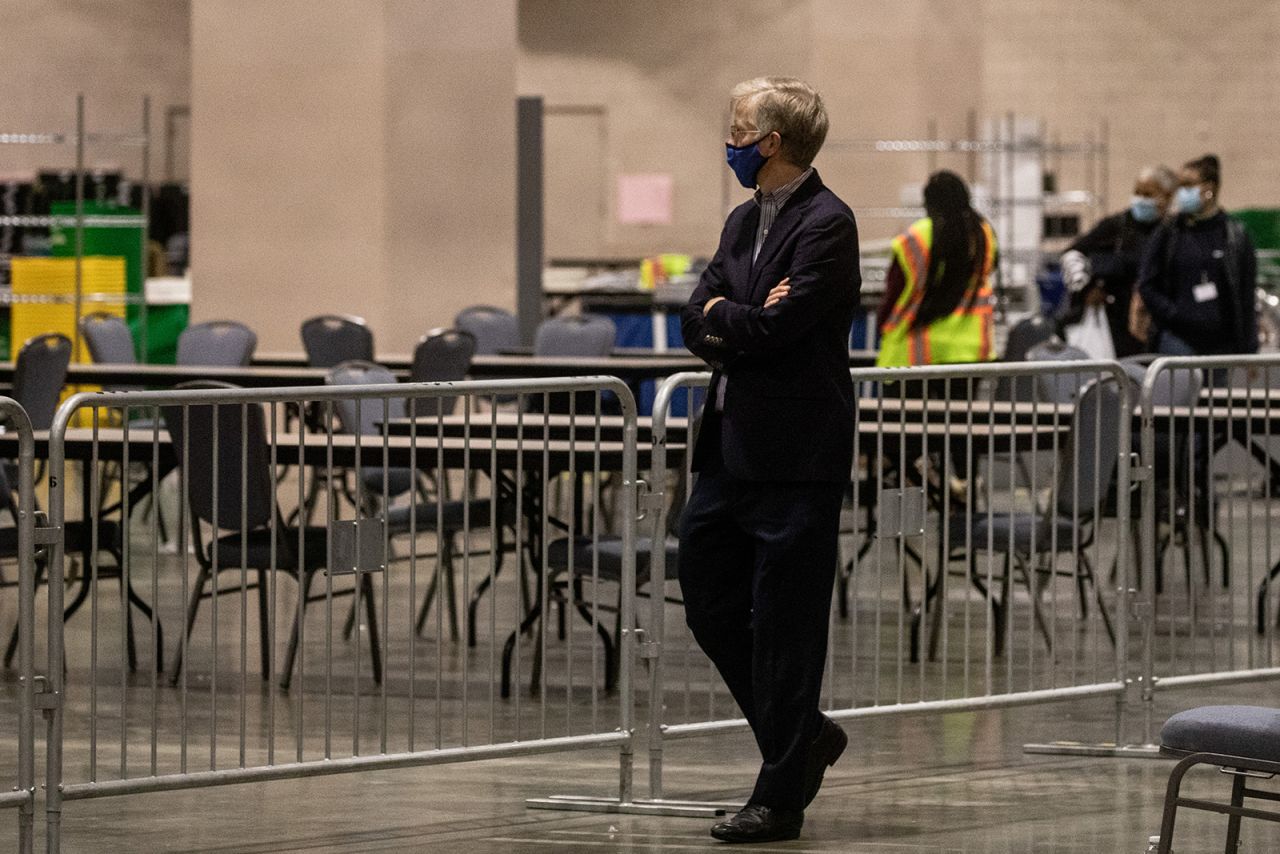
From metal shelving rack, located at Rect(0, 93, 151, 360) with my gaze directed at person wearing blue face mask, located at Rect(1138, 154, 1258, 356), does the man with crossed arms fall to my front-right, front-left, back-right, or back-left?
front-right

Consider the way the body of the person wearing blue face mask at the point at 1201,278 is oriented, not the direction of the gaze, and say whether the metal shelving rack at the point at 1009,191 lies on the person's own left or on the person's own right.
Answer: on the person's own right

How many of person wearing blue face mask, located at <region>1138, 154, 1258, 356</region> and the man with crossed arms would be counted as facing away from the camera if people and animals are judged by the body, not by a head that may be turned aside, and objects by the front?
0

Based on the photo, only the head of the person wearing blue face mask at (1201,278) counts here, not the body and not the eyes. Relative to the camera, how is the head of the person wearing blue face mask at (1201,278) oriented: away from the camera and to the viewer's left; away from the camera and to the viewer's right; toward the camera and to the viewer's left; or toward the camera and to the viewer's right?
toward the camera and to the viewer's left

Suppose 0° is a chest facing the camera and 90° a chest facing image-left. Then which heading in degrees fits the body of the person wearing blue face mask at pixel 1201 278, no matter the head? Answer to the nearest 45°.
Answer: approximately 45°

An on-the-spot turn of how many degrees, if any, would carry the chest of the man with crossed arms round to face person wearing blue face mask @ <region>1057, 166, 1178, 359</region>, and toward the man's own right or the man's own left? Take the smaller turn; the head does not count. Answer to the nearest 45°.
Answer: approximately 135° to the man's own right

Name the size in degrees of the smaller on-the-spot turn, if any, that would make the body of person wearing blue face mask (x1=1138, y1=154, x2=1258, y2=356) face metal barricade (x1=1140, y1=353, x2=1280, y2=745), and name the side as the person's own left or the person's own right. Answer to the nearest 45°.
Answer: approximately 45° to the person's own left

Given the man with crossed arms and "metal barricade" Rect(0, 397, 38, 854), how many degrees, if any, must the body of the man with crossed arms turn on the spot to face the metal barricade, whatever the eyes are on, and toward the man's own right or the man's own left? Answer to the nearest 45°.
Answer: approximately 45° to the man's own right

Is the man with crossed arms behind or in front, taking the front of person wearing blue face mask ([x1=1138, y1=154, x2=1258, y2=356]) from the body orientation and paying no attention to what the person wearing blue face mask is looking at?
in front

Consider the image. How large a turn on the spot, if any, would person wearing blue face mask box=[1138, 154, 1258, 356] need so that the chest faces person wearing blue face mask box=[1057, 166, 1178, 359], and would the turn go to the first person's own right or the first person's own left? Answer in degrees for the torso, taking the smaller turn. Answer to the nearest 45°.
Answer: approximately 135° to the first person's own right
